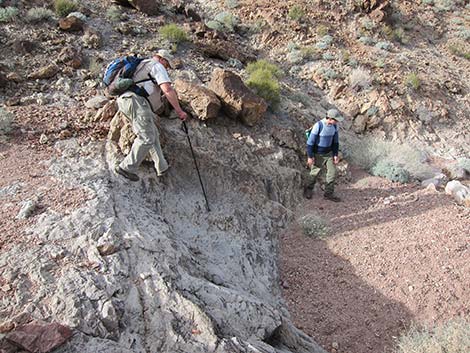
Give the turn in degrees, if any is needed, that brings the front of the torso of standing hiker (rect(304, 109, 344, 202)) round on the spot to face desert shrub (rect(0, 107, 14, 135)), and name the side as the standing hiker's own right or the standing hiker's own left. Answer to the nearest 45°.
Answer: approximately 90° to the standing hiker's own right

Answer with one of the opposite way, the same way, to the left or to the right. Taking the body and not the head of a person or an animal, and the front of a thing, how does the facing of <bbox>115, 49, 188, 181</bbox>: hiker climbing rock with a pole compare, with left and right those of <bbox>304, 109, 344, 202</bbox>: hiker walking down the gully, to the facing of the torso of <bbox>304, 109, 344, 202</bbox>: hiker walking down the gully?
to the left

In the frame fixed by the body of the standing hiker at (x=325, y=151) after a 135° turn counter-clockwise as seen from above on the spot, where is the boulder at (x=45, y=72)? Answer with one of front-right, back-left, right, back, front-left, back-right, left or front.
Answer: left

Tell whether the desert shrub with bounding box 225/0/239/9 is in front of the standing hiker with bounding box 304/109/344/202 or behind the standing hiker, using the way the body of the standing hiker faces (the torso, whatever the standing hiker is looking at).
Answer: behind

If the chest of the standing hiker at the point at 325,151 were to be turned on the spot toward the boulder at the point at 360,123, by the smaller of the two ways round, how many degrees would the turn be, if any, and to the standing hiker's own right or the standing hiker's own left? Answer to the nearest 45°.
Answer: approximately 135° to the standing hiker's own left

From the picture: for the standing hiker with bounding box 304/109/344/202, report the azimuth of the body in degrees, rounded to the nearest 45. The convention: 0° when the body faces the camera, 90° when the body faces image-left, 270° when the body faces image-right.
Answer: approximately 315°

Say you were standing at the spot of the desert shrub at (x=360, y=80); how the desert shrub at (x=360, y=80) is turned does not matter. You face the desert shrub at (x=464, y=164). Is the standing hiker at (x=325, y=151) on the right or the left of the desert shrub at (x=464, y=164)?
right

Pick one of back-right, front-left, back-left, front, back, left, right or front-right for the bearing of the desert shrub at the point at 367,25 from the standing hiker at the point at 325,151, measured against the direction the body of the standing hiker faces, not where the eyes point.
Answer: back-left

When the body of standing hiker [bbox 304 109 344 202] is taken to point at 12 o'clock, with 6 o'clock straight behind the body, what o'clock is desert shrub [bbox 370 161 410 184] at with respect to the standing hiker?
The desert shrub is roughly at 9 o'clock from the standing hiker.

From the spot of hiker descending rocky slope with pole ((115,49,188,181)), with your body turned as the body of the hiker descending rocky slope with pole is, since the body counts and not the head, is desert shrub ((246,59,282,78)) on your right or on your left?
on your left

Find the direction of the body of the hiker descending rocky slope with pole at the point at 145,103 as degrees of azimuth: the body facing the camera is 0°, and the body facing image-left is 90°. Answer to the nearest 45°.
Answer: approximately 270°
